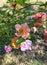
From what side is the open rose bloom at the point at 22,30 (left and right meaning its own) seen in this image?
front
